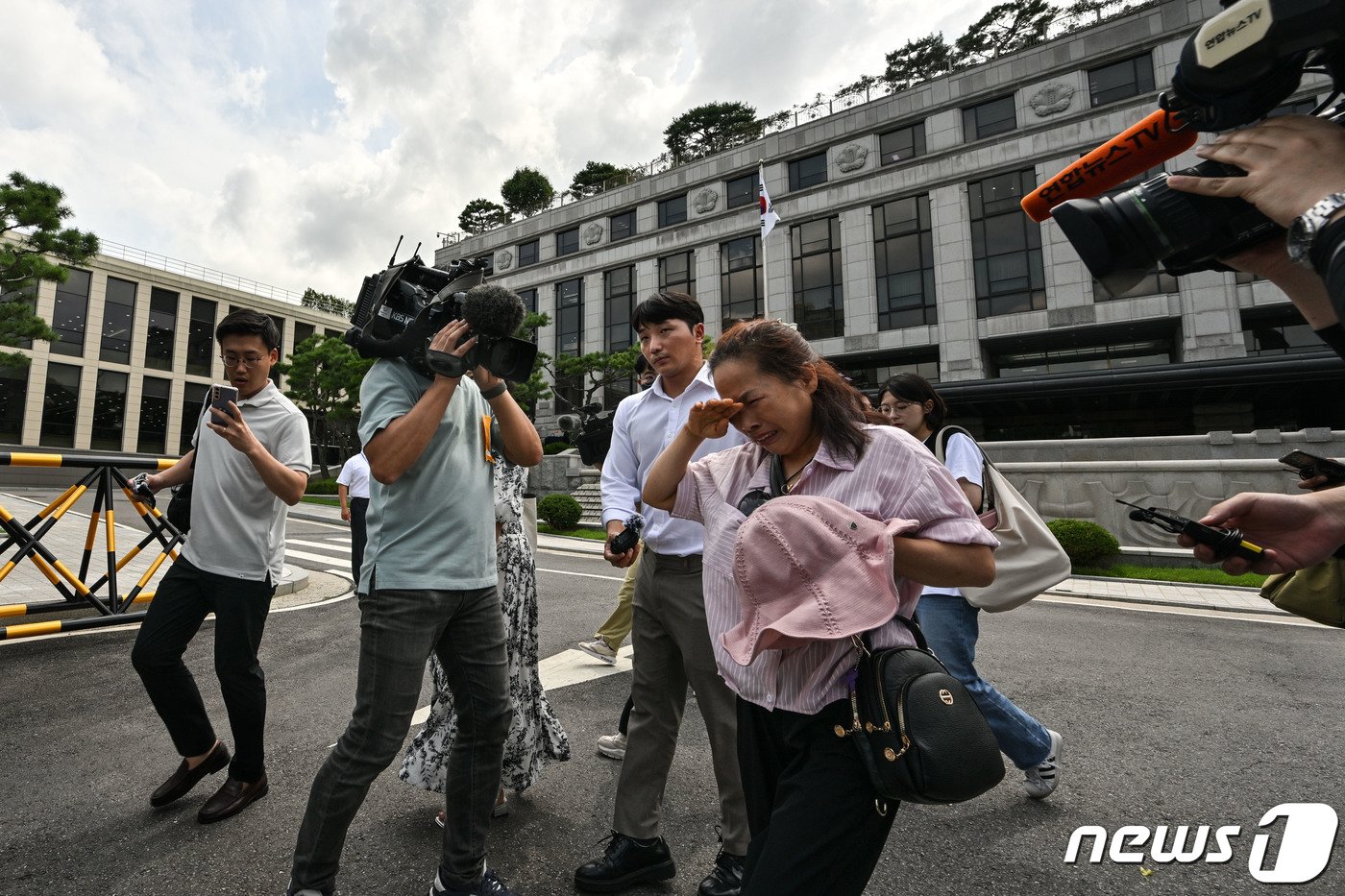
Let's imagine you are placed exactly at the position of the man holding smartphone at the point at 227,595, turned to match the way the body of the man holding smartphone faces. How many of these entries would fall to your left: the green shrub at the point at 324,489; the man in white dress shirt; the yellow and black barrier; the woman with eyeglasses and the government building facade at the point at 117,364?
2

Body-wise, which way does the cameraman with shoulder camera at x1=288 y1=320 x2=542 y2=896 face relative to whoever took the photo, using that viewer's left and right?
facing the viewer and to the right of the viewer

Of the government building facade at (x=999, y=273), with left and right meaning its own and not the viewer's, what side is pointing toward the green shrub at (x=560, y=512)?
front

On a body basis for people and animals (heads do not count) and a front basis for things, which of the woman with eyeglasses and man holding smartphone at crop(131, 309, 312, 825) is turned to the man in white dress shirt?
the woman with eyeglasses

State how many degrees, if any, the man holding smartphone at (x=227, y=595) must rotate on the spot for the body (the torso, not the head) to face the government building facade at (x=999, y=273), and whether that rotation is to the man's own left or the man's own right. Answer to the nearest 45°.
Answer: approximately 135° to the man's own left

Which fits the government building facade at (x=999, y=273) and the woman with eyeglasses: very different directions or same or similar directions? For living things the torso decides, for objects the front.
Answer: same or similar directions

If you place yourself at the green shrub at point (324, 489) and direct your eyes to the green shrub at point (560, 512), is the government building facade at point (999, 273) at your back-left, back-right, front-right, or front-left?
front-left

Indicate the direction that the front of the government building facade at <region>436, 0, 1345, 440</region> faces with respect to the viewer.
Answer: facing the viewer and to the left of the viewer

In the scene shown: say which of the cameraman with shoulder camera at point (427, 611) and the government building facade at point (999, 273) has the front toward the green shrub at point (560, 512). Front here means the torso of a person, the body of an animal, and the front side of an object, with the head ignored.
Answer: the government building facade

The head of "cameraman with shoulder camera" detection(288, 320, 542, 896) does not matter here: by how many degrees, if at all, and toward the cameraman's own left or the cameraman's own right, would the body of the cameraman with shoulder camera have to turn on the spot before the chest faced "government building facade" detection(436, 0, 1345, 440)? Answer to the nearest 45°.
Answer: approximately 90° to the cameraman's own left

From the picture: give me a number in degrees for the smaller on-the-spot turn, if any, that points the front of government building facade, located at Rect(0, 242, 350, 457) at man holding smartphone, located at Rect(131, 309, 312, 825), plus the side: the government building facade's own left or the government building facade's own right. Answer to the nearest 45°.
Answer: approximately 45° to the government building facade's own right
